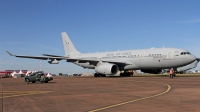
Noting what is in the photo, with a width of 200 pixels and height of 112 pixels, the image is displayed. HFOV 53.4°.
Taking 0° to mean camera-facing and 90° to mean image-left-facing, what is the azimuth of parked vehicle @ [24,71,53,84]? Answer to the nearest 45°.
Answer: approximately 45°

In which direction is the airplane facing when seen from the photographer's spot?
facing the viewer and to the right of the viewer

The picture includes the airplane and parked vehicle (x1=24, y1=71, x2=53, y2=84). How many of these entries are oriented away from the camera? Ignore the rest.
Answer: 0

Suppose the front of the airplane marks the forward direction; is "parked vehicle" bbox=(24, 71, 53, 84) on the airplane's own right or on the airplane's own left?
on the airplane's own right
